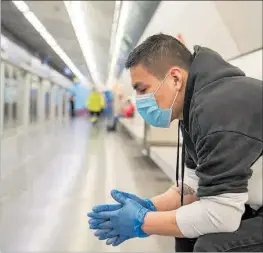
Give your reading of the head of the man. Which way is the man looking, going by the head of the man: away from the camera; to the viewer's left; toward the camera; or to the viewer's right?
to the viewer's left

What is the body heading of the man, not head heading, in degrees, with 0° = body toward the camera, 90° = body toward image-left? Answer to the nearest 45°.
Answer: approximately 90°

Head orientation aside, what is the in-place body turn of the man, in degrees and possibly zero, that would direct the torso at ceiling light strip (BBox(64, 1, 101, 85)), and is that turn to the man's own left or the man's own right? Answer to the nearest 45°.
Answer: approximately 45° to the man's own right
